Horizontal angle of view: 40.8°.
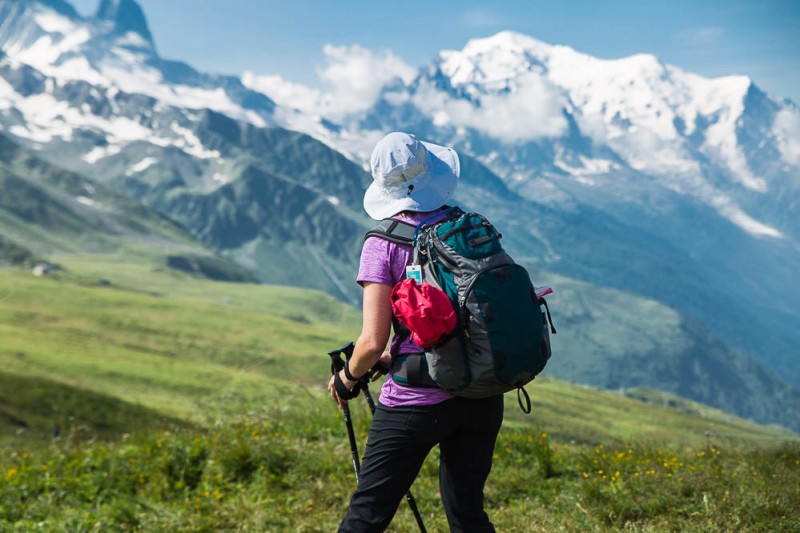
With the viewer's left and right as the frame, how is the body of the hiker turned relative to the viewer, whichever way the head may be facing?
facing away from the viewer and to the left of the viewer
